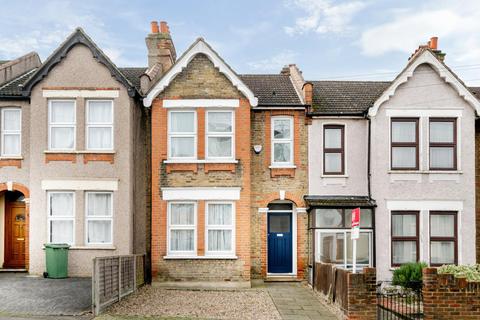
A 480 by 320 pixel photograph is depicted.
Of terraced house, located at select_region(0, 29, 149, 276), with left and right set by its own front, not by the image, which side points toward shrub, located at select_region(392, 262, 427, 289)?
left

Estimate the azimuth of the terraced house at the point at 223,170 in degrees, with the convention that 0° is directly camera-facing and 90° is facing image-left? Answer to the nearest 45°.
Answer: approximately 0°

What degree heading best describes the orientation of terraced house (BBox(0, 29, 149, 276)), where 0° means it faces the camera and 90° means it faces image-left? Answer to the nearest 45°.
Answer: approximately 0°

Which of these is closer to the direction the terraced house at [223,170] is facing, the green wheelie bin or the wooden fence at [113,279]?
the wooden fence
